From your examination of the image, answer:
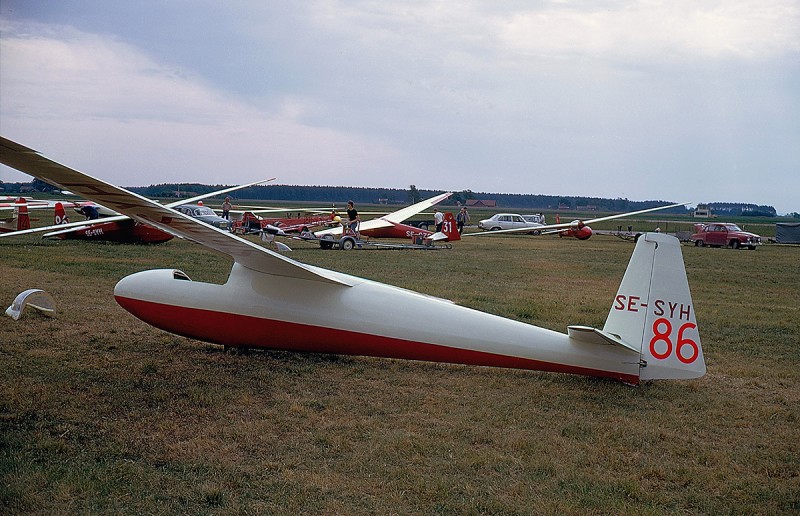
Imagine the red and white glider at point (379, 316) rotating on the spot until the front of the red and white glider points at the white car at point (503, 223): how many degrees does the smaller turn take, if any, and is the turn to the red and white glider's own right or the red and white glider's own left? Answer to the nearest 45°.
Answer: approximately 45° to the red and white glider's own right

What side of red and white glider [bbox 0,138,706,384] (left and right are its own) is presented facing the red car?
right

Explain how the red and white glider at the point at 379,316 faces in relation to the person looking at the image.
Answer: facing away from the viewer and to the left of the viewer
